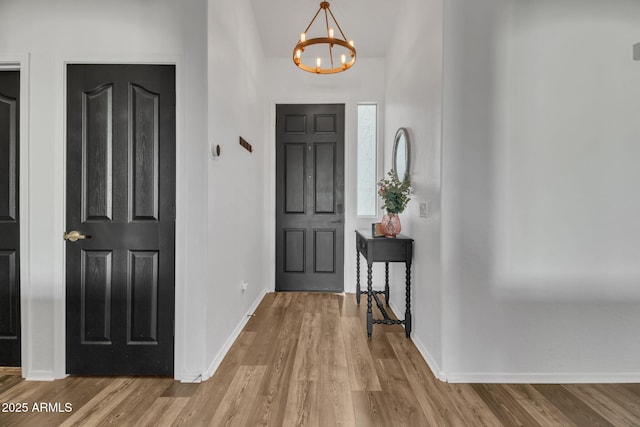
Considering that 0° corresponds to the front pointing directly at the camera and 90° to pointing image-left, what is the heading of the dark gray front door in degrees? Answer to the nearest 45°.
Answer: approximately 0°

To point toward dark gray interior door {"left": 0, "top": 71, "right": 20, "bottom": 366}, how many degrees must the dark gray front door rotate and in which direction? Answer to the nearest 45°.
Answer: approximately 45° to its right

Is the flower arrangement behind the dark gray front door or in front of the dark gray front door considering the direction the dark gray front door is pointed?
in front

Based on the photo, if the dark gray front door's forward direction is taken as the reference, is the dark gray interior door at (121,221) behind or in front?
in front

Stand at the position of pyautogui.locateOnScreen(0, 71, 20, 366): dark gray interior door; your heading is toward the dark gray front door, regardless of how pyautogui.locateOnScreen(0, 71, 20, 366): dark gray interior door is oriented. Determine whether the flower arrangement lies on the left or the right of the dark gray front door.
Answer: right

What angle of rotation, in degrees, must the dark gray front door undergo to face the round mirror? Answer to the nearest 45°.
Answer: approximately 45° to its left
